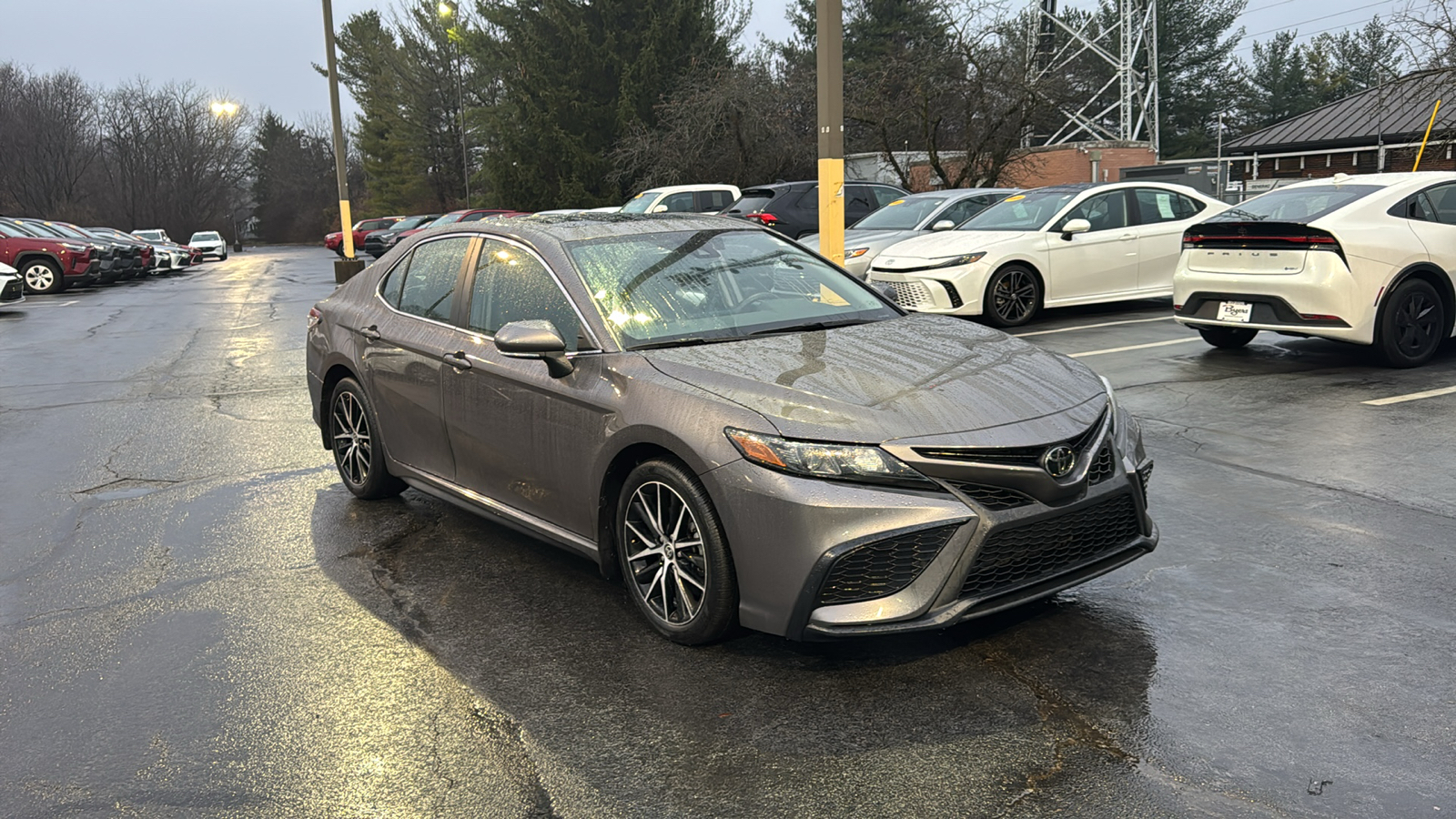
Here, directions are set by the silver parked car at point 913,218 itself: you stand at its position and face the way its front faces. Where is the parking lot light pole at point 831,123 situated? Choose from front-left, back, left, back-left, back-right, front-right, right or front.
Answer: front-left

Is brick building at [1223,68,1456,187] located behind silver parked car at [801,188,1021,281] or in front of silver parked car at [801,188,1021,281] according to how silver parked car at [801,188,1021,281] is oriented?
behind

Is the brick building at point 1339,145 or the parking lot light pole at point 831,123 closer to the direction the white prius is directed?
the brick building

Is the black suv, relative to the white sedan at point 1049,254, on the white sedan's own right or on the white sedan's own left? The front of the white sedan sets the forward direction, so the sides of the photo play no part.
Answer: on the white sedan's own right

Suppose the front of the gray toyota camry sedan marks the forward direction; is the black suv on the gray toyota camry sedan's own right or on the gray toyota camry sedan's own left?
on the gray toyota camry sedan's own left

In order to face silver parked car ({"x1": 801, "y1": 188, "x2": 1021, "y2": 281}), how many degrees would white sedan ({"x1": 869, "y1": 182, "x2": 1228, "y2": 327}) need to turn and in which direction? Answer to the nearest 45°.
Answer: approximately 90° to its right

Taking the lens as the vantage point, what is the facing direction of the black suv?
facing away from the viewer and to the right of the viewer

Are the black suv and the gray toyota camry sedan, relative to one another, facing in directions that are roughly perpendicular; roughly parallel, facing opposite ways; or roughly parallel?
roughly perpendicular

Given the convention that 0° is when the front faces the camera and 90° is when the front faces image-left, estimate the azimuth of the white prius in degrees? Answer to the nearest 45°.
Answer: approximately 225°

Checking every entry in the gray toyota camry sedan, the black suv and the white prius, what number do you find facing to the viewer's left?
0

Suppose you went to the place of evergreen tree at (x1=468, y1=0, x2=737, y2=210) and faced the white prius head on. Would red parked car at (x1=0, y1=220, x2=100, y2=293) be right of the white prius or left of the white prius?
right

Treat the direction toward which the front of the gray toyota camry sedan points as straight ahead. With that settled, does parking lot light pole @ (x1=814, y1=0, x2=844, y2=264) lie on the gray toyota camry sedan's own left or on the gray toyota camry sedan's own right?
on the gray toyota camry sedan's own left

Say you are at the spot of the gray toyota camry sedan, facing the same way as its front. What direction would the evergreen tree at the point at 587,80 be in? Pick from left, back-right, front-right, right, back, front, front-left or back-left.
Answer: back-left

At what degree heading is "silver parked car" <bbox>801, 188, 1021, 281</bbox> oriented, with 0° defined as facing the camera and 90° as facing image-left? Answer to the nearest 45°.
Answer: approximately 45°

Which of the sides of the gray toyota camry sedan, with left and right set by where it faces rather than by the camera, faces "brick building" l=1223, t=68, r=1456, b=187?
left
